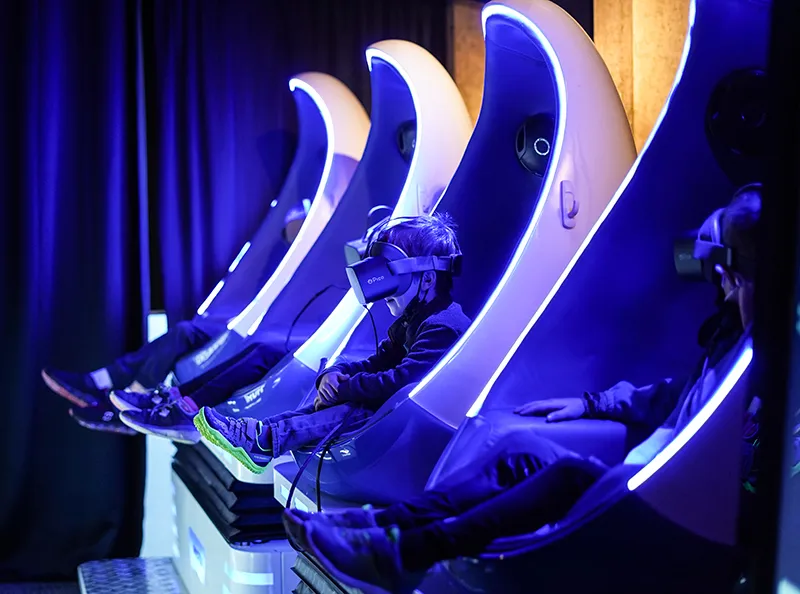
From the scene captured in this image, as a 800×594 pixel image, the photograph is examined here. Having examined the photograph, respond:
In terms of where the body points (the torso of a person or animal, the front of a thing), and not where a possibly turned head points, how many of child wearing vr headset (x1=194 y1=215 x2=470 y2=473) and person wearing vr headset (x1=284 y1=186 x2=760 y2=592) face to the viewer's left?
2

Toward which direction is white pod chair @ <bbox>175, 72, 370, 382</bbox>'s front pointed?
to the viewer's left

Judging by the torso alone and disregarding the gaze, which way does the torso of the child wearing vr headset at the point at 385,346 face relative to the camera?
to the viewer's left

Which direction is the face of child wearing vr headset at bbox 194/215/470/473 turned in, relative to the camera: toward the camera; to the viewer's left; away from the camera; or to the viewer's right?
to the viewer's left

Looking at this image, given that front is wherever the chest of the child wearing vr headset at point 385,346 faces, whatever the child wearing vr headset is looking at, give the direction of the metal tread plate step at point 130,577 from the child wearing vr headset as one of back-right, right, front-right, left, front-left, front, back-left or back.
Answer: front-right

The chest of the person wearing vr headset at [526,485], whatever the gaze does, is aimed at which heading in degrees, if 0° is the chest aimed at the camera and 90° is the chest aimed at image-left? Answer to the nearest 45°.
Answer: approximately 90°

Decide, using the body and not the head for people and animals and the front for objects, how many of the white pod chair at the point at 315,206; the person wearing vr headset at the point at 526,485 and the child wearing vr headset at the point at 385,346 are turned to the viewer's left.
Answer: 3

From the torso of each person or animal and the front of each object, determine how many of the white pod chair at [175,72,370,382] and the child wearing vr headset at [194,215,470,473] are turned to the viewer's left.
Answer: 2
